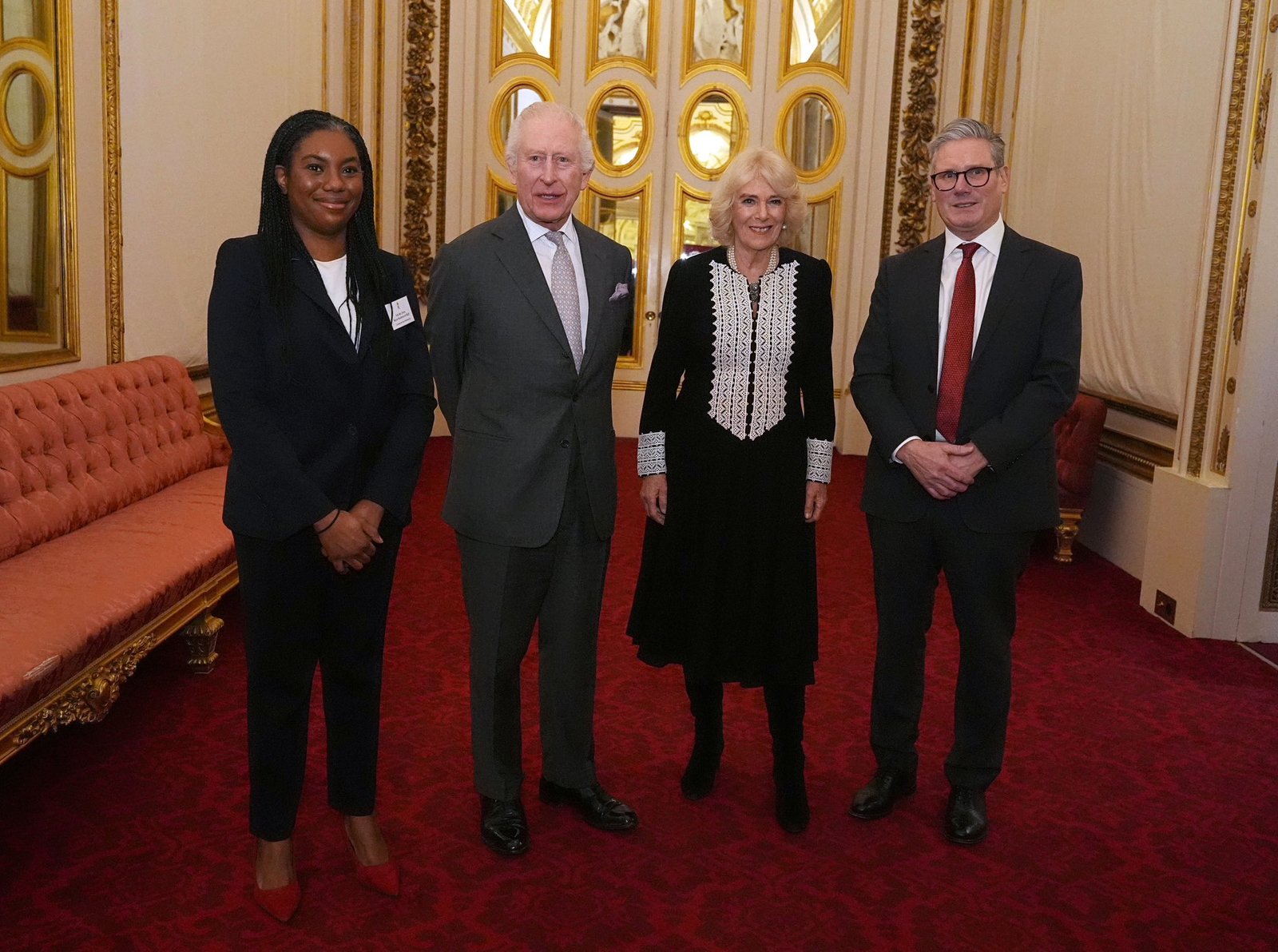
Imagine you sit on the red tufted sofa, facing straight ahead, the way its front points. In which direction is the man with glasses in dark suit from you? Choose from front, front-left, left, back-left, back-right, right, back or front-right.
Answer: front

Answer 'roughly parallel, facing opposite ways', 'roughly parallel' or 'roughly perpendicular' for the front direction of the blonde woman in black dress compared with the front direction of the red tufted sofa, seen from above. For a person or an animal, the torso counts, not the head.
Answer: roughly perpendicular

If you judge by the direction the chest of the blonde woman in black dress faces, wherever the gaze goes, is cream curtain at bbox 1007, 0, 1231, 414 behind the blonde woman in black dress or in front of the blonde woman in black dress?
behind

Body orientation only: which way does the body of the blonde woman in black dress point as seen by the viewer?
toward the camera

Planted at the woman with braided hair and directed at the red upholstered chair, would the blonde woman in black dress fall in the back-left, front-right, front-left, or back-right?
front-right

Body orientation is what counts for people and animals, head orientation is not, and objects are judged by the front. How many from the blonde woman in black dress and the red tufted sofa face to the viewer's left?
0

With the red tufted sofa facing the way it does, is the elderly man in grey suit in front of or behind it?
in front

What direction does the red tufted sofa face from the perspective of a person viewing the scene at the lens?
facing the viewer and to the right of the viewer

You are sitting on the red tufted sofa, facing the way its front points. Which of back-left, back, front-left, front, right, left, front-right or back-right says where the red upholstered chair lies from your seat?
front-left

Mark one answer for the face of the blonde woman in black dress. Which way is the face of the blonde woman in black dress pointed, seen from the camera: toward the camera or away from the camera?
toward the camera

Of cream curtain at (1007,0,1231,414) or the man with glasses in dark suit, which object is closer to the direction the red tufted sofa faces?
the man with glasses in dark suit

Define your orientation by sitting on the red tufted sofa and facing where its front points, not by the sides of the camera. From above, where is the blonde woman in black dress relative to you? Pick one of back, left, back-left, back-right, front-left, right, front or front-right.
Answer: front

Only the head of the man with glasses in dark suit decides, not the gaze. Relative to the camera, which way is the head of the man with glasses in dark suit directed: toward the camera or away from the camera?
toward the camera
